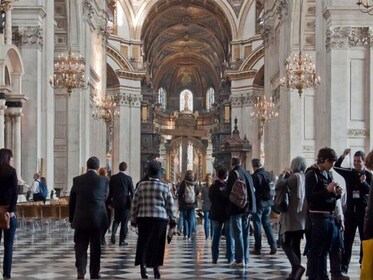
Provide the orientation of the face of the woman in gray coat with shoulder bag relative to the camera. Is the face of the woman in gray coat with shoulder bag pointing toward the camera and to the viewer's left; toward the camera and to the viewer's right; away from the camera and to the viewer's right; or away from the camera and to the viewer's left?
away from the camera and to the viewer's left

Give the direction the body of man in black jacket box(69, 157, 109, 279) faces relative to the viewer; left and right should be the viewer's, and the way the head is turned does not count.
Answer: facing away from the viewer

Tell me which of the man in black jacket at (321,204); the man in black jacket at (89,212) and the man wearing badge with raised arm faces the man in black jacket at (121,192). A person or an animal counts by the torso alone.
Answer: the man in black jacket at (89,212)

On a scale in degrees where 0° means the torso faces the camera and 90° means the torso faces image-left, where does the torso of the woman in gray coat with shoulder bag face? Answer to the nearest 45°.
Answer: approximately 135°

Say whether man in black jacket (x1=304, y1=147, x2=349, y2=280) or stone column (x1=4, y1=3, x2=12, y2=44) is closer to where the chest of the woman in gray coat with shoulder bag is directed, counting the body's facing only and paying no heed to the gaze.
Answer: the stone column

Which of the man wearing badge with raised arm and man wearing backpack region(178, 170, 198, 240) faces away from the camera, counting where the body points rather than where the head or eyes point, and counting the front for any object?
the man wearing backpack

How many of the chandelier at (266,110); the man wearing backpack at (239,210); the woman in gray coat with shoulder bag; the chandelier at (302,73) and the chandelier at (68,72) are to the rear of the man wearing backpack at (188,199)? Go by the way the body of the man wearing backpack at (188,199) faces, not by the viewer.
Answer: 2

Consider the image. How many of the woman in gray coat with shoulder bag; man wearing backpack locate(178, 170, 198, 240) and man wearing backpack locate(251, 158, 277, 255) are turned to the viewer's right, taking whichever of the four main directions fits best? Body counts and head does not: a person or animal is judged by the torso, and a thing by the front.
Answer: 0

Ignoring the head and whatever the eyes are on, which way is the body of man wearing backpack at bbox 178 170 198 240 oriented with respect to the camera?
away from the camera

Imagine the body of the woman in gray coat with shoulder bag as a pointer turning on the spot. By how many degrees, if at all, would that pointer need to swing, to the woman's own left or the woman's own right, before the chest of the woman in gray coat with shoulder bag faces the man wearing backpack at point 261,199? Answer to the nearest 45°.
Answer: approximately 45° to the woman's own right

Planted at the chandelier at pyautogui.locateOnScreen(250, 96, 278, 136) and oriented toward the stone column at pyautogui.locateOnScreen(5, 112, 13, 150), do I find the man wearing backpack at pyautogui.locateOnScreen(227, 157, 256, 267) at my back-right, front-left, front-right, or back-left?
front-left

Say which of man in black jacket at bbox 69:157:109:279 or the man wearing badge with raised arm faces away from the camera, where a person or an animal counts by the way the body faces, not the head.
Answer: the man in black jacket
